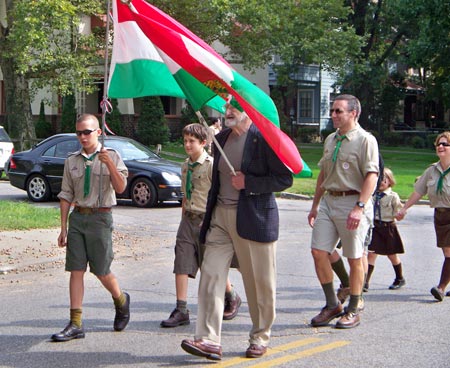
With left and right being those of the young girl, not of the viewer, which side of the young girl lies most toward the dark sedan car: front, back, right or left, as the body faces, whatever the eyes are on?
right

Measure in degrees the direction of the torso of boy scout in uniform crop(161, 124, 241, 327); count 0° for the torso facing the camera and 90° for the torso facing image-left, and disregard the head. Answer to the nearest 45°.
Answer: approximately 45°

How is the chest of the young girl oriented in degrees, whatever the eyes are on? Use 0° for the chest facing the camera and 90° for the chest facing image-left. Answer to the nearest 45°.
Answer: approximately 45°

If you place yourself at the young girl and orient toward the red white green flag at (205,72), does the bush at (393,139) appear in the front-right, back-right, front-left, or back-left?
back-right

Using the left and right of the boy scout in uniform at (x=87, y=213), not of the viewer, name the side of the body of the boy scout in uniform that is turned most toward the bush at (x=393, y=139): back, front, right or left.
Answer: back
